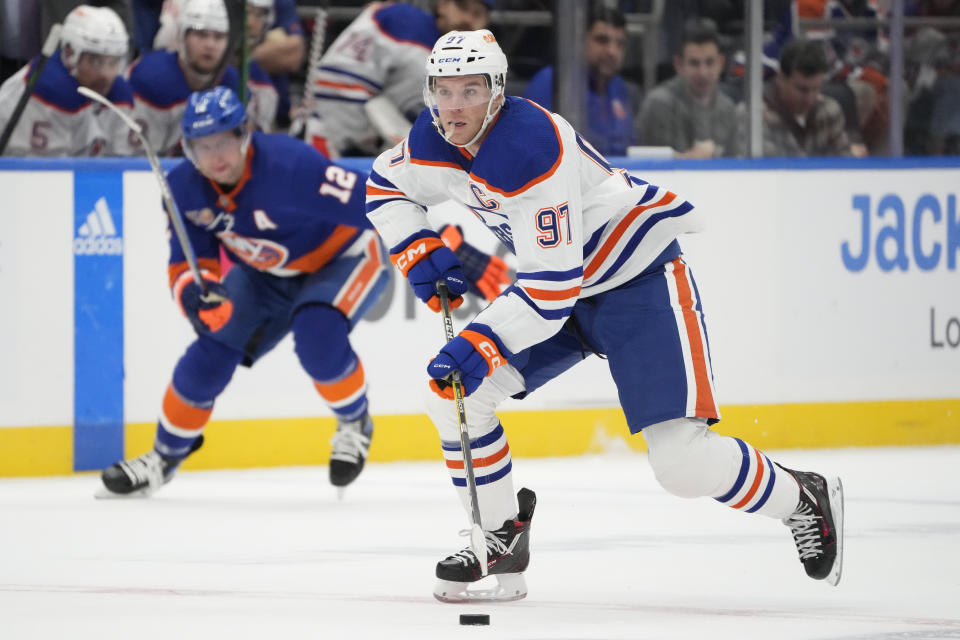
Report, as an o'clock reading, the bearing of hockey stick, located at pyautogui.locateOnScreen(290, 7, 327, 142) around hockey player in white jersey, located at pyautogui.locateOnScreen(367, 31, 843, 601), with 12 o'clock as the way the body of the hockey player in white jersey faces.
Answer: The hockey stick is roughly at 4 o'clock from the hockey player in white jersey.

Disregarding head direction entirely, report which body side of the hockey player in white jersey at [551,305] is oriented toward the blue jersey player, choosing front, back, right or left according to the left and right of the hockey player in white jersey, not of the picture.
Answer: right

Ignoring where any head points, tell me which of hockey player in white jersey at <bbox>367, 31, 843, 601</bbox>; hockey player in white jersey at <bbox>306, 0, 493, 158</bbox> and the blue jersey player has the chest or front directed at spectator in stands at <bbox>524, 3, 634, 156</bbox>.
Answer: hockey player in white jersey at <bbox>306, 0, 493, 158</bbox>

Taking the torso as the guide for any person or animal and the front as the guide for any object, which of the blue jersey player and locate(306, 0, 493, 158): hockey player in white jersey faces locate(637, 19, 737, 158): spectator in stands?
the hockey player in white jersey

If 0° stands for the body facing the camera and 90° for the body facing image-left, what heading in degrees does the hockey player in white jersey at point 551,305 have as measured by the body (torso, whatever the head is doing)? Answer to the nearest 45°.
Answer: approximately 45°
